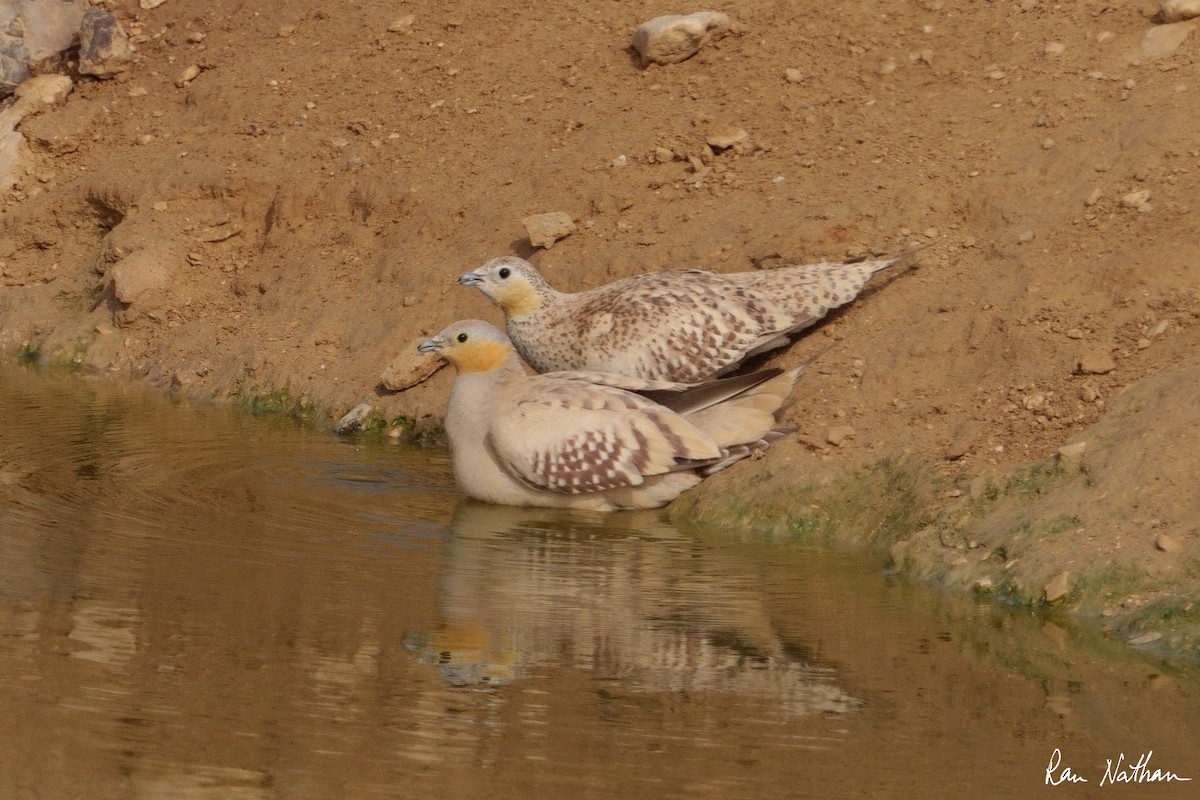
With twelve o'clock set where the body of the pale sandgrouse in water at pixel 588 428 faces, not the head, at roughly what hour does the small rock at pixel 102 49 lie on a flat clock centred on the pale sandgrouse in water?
The small rock is roughly at 2 o'clock from the pale sandgrouse in water.

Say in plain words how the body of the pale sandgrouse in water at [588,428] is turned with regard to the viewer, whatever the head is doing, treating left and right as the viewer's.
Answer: facing to the left of the viewer

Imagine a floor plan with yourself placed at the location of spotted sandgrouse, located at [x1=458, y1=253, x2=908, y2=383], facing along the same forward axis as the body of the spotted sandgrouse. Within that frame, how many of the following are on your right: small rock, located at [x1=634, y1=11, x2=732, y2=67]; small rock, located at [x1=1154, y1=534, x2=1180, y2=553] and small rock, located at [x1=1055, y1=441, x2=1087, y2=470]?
1

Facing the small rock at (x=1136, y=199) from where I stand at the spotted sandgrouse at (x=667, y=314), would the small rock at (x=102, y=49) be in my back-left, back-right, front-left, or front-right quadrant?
back-left

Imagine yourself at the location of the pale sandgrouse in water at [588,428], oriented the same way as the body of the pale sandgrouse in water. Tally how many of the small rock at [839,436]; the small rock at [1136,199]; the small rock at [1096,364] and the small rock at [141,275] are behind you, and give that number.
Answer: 3

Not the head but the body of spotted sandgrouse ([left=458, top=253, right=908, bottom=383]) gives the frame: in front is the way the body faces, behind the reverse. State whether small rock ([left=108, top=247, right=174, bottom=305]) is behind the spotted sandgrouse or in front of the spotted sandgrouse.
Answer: in front

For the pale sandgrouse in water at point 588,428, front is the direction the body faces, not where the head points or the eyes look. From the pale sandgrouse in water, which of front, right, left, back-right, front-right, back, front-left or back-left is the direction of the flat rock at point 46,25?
front-right

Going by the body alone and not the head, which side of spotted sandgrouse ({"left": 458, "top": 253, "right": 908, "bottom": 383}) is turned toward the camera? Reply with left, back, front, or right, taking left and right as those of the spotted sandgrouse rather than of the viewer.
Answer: left

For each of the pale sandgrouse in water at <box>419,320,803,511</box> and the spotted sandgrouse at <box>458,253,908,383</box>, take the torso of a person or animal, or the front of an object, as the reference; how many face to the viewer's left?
2

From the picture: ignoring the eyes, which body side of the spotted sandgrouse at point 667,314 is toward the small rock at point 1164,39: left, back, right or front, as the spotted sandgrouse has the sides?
back
